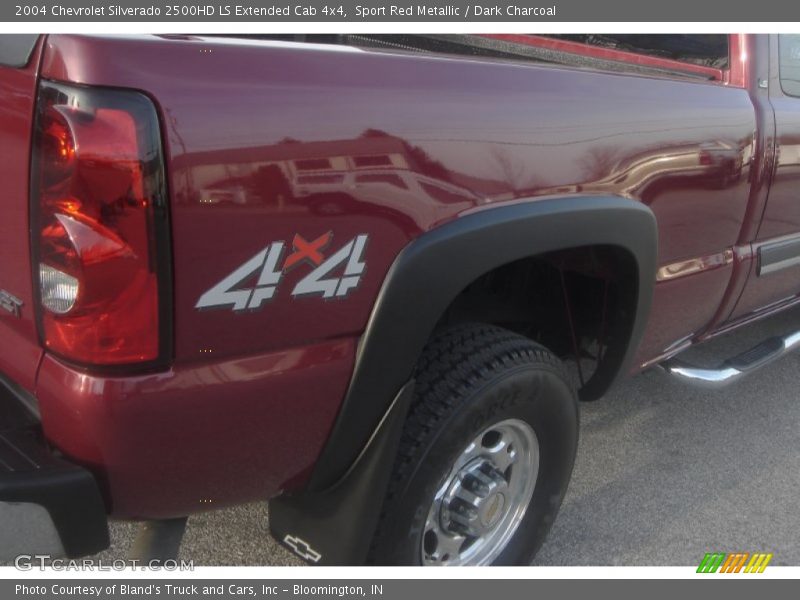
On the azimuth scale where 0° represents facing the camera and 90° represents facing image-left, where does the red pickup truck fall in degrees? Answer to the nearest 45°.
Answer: approximately 225°
